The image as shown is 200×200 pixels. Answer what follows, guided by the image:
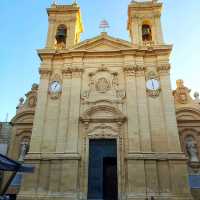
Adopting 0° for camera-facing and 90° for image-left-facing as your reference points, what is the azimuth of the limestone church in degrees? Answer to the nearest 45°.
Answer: approximately 0°

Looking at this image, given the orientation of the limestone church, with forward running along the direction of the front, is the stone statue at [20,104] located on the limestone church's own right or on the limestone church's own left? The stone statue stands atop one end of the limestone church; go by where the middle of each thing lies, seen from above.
on the limestone church's own right
